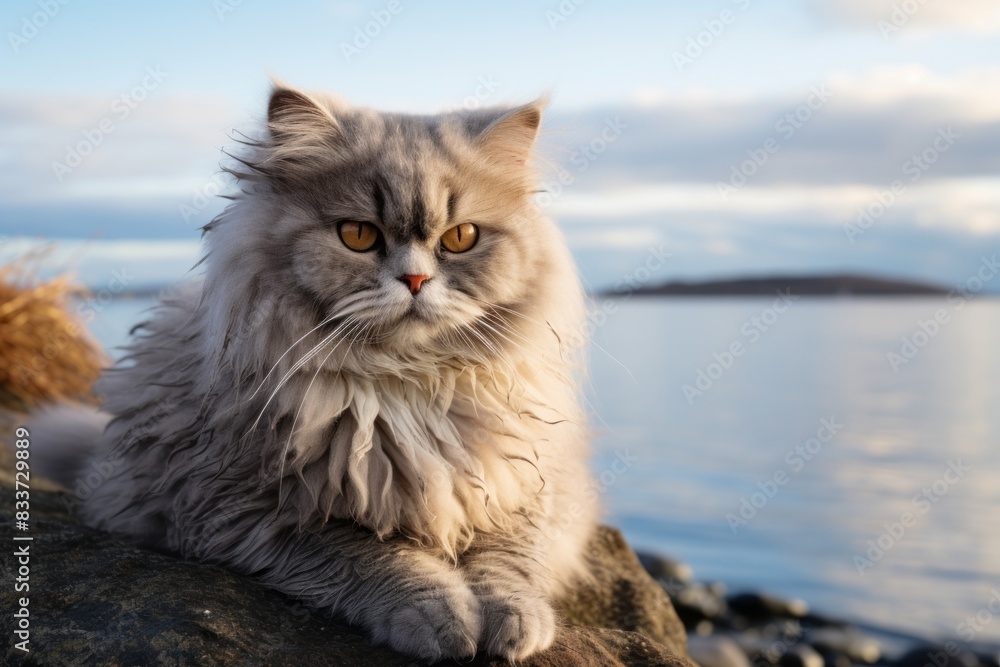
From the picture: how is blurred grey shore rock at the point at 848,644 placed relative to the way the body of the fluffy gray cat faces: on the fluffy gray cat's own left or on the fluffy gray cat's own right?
on the fluffy gray cat's own left

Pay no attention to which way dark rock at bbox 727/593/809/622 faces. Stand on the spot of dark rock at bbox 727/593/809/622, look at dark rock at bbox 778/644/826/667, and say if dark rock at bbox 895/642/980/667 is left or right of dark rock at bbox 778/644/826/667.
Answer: left

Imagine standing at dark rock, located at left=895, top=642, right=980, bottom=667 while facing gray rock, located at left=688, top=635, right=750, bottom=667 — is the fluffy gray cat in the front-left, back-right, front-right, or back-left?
front-left

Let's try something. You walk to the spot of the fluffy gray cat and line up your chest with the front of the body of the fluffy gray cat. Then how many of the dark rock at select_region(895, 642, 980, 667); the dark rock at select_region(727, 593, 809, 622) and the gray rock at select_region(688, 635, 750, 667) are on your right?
0

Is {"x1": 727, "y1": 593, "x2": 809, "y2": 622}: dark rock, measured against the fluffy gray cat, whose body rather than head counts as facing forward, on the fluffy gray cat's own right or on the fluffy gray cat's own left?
on the fluffy gray cat's own left

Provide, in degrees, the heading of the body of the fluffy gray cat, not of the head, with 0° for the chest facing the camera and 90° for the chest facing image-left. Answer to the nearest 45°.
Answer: approximately 315°

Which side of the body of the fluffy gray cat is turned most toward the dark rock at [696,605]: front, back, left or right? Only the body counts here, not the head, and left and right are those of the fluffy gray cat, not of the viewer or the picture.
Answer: left

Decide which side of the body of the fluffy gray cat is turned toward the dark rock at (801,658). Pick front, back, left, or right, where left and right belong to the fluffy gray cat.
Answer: left

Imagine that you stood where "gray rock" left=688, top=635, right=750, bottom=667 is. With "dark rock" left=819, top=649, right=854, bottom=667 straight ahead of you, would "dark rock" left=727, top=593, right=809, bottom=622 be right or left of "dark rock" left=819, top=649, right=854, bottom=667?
left
